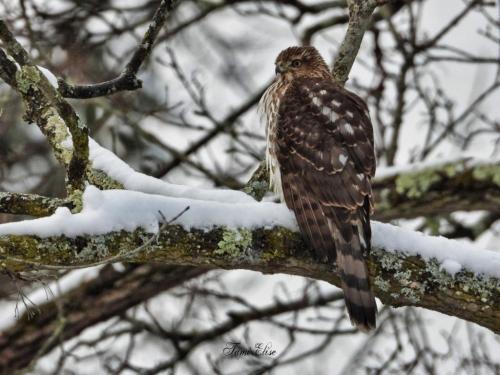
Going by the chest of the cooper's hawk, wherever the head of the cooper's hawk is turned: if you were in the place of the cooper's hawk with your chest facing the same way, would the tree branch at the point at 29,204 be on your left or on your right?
on your left

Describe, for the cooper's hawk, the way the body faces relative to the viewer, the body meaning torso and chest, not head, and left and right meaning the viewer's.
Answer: facing away from the viewer and to the left of the viewer

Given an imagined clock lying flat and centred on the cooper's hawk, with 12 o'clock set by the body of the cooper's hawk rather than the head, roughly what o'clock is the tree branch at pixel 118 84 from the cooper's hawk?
The tree branch is roughly at 9 o'clock from the cooper's hawk.

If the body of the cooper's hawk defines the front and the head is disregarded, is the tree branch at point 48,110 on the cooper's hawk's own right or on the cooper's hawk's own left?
on the cooper's hawk's own left
